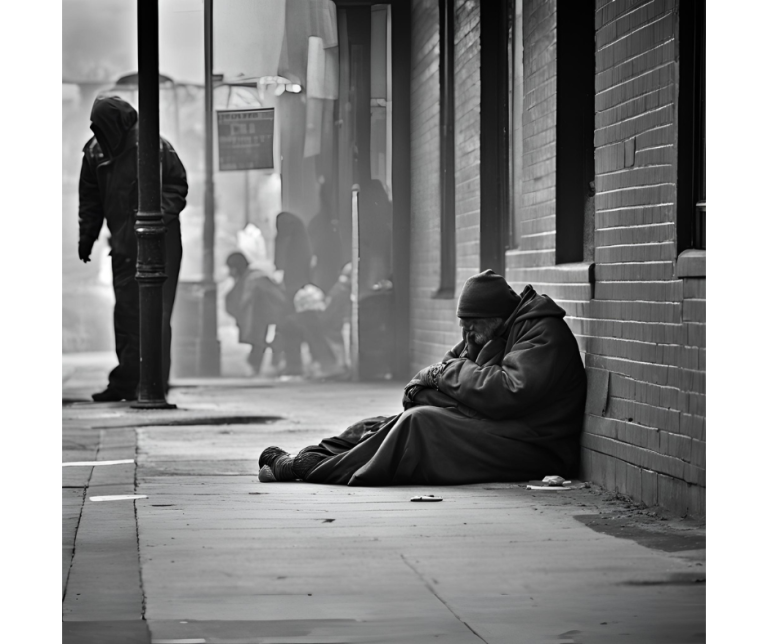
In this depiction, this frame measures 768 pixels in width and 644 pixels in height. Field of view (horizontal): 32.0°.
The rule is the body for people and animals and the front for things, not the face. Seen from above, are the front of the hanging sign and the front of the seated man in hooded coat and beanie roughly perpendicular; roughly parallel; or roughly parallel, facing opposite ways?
roughly perpendicular

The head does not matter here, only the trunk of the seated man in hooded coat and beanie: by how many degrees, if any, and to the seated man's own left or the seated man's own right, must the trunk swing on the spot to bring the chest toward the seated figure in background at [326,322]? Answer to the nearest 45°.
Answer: approximately 90° to the seated man's own right

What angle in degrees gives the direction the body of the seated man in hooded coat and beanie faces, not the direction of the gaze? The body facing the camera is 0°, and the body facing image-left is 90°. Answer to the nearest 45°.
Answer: approximately 90°

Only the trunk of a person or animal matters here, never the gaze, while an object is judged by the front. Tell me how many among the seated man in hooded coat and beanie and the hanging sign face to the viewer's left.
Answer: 1

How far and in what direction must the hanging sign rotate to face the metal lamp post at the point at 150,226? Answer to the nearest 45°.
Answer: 0° — it already faces it
